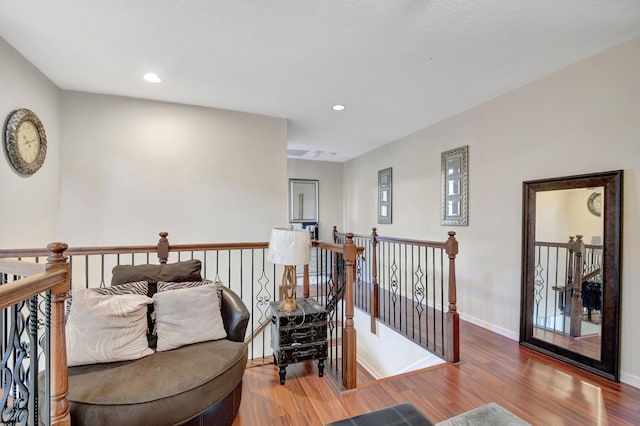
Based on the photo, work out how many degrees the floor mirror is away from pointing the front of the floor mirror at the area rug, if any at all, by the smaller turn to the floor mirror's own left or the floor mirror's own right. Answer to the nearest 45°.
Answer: approximately 45° to the floor mirror's own left

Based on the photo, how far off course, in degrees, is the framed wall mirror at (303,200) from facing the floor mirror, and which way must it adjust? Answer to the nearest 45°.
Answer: approximately 45° to its left

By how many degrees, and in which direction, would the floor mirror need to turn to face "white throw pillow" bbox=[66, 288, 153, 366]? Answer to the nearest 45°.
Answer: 0° — it already faces it

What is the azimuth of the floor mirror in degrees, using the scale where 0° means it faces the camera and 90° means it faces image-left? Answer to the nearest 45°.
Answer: approximately 45°

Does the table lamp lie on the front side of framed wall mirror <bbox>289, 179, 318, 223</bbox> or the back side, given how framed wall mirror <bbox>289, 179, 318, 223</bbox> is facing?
on the front side

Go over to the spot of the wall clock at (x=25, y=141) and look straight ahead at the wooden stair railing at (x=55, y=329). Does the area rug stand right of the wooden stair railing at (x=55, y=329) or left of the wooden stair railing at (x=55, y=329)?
left

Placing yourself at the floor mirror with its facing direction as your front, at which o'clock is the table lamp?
The table lamp is roughly at 12 o'clock from the floor mirror.

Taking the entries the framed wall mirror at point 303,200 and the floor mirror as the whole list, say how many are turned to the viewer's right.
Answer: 0

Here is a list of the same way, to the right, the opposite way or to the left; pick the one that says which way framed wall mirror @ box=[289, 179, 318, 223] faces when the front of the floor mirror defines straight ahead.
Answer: to the left

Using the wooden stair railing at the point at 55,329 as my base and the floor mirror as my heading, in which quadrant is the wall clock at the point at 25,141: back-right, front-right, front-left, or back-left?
back-left

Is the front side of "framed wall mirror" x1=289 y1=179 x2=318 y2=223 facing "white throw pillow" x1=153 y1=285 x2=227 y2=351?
yes
